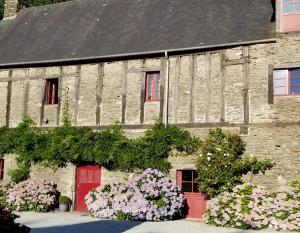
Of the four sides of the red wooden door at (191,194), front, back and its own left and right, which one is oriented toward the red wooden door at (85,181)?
right

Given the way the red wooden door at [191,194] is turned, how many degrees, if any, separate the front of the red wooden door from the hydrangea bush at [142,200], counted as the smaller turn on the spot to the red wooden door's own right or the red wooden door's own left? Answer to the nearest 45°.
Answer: approximately 45° to the red wooden door's own right

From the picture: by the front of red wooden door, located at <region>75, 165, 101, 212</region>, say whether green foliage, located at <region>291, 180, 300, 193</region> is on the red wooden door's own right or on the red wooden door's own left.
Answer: on the red wooden door's own left

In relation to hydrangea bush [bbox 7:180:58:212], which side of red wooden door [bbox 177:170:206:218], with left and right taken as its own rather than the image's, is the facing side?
right

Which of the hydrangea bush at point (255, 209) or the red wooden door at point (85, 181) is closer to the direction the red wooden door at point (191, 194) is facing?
the hydrangea bush

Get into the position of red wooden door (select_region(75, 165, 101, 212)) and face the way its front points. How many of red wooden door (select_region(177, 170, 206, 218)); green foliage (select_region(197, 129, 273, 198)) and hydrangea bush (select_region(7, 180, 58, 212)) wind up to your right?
1

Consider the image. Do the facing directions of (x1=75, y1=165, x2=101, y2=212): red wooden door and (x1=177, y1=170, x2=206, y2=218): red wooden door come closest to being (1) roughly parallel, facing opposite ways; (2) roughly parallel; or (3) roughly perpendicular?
roughly parallel

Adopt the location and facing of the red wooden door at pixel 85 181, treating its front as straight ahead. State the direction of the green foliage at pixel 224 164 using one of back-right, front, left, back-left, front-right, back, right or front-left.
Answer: front-left

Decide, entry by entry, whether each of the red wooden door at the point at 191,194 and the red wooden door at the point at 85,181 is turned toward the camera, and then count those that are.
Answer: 2

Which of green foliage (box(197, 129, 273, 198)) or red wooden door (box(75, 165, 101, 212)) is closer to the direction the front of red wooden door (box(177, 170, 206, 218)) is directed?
the green foliage

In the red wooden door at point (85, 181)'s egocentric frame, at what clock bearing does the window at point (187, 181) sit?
The window is roughly at 10 o'clock from the red wooden door.

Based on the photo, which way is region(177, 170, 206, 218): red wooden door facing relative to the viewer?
toward the camera
